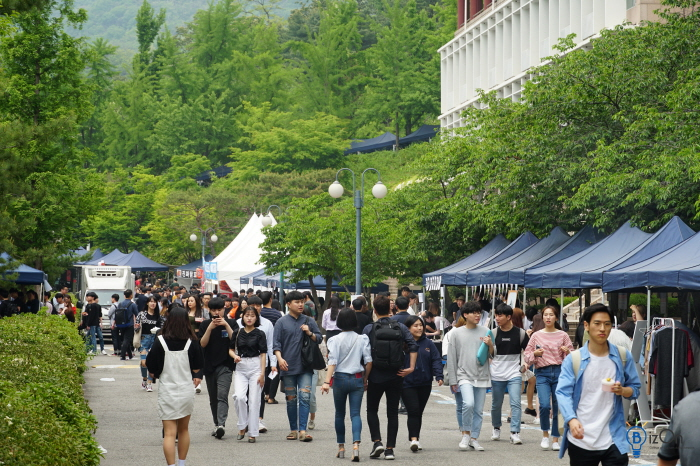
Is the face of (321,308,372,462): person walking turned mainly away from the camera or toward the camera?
away from the camera

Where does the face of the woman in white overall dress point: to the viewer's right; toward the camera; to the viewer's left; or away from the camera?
away from the camera

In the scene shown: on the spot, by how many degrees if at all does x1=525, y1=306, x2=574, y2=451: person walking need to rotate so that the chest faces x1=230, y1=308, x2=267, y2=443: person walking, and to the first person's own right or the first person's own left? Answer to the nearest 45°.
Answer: approximately 90° to the first person's own right

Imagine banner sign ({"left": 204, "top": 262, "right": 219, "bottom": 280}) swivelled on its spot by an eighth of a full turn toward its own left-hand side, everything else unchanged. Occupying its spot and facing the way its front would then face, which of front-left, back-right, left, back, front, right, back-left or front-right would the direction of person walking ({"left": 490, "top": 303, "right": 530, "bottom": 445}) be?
front-right

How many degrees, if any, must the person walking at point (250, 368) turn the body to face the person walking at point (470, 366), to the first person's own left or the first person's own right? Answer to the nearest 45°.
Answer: approximately 90° to the first person's own left

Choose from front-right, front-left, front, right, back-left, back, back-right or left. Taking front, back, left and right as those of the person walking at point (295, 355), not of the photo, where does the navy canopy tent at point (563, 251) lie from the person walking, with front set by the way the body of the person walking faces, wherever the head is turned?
back-left

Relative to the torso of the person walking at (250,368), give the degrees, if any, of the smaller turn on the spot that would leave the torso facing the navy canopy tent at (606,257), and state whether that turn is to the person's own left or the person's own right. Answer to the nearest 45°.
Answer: approximately 135° to the person's own left

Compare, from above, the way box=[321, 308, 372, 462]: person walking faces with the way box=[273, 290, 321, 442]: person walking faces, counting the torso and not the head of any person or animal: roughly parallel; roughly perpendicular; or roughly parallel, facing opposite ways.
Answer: roughly parallel, facing opposite ways

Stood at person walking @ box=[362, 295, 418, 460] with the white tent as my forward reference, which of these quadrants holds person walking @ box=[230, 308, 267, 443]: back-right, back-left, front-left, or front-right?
front-left

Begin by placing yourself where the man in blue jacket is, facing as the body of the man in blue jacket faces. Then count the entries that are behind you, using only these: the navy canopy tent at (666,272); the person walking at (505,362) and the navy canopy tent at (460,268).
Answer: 3

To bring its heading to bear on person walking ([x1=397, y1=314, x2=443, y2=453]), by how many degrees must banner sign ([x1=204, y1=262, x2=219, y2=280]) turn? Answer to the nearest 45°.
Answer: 0° — it already faces them

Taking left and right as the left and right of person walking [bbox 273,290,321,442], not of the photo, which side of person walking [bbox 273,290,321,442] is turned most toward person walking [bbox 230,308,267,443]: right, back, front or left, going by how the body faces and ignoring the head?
right

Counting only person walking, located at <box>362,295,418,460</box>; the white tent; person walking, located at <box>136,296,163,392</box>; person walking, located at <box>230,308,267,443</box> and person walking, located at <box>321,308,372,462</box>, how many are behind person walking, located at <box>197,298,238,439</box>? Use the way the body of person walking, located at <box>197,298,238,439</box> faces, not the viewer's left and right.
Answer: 2

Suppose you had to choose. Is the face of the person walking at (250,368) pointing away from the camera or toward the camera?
toward the camera

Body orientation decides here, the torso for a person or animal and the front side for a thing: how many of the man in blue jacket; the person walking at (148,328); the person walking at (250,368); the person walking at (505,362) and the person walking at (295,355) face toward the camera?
5

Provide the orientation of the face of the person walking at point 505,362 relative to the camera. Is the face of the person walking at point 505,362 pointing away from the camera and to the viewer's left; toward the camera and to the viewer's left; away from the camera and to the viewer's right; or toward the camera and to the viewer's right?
toward the camera and to the viewer's left

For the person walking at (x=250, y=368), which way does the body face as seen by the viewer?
toward the camera

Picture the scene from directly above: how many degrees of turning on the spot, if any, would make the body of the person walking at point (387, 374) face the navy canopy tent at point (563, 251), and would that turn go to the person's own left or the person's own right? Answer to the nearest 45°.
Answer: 0° — they already face it
